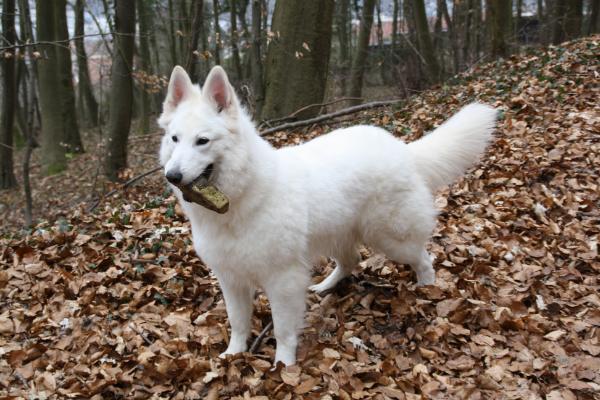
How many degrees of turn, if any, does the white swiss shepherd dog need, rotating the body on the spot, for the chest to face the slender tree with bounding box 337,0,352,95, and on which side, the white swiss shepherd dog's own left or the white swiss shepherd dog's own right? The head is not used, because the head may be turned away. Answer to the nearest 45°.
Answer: approximately 135° to the white swiss shepherd dog's own right

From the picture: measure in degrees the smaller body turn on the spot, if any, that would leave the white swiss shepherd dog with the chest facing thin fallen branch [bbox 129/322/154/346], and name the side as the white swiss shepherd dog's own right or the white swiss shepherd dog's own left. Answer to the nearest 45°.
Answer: approximately 45° to the white swiss shepherd dog's own right

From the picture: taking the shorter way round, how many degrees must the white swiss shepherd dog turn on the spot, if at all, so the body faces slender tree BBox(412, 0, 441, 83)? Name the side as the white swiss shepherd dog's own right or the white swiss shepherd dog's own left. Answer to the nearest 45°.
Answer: approximately 135° to the white swiss shepherd dog's own right

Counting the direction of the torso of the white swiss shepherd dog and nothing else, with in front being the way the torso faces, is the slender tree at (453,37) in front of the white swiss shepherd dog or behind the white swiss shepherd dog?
behind

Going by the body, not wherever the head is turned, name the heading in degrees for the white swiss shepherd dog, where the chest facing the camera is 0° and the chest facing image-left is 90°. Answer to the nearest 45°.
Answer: approximately 45°
